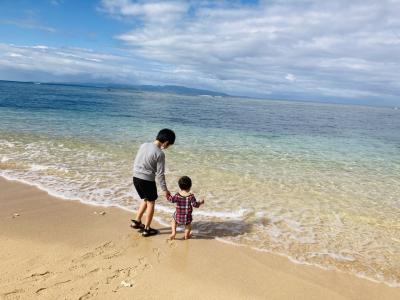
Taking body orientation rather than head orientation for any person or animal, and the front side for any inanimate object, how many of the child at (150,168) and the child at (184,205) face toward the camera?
0

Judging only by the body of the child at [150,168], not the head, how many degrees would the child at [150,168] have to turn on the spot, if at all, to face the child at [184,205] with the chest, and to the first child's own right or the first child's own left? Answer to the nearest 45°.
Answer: approximately 45° to the first child's own right

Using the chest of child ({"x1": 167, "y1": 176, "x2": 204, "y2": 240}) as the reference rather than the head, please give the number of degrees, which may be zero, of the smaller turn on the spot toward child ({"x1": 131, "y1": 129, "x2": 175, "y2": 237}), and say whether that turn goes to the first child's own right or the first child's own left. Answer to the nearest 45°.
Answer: approximately 90° to the first child's own left

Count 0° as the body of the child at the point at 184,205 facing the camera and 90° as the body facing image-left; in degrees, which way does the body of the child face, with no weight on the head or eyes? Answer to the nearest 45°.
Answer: approximately 180°

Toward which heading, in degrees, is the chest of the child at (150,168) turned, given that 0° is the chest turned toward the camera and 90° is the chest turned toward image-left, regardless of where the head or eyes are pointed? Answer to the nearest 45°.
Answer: approximately 225°
